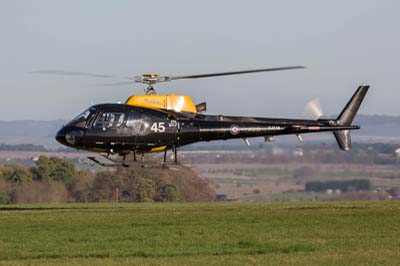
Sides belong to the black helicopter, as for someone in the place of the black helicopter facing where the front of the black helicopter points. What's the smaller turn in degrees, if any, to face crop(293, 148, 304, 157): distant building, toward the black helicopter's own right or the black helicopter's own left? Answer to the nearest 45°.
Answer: approximately 135° to the black helicopter's own right

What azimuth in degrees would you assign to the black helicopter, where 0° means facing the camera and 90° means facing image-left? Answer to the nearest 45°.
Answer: approximately 90°
